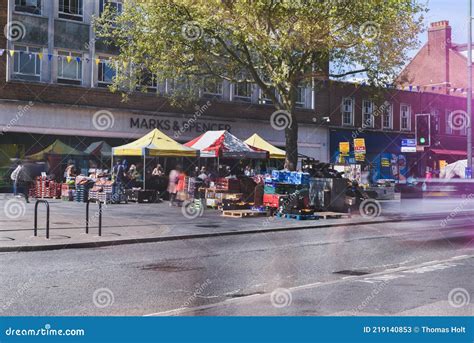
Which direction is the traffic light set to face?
toward the camera

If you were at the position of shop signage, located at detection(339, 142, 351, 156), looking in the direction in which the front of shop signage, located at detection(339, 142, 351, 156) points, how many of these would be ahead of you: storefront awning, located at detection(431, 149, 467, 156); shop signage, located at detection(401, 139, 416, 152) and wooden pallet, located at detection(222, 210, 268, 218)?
1

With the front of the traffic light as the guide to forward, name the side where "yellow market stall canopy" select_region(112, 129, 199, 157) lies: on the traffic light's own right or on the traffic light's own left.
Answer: on the traffic light's own right

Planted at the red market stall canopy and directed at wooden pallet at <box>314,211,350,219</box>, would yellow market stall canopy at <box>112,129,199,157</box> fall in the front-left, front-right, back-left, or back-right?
back-right

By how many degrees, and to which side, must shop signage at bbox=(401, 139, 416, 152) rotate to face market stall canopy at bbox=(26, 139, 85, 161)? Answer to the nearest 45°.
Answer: approximately 45° to its right

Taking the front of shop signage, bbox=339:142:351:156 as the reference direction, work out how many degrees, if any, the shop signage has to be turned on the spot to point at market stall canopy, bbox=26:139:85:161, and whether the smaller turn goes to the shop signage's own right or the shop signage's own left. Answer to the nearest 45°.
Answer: approximately 45° to the shop signage's own right

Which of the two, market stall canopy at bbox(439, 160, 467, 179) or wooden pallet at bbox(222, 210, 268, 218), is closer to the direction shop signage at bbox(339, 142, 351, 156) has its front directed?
the wooden pallet

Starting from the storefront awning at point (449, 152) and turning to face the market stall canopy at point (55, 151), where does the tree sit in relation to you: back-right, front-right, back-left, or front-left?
front-left

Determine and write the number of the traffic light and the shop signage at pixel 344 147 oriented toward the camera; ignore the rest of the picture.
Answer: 2

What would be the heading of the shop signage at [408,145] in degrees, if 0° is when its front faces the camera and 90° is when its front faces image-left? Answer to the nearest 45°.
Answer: approximately 0°

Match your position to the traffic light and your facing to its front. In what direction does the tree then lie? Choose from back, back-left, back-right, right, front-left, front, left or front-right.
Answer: right

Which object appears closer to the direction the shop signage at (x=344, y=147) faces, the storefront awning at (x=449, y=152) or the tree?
the tree

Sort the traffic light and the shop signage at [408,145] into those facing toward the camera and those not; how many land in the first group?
2

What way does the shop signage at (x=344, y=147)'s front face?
toward the camera
